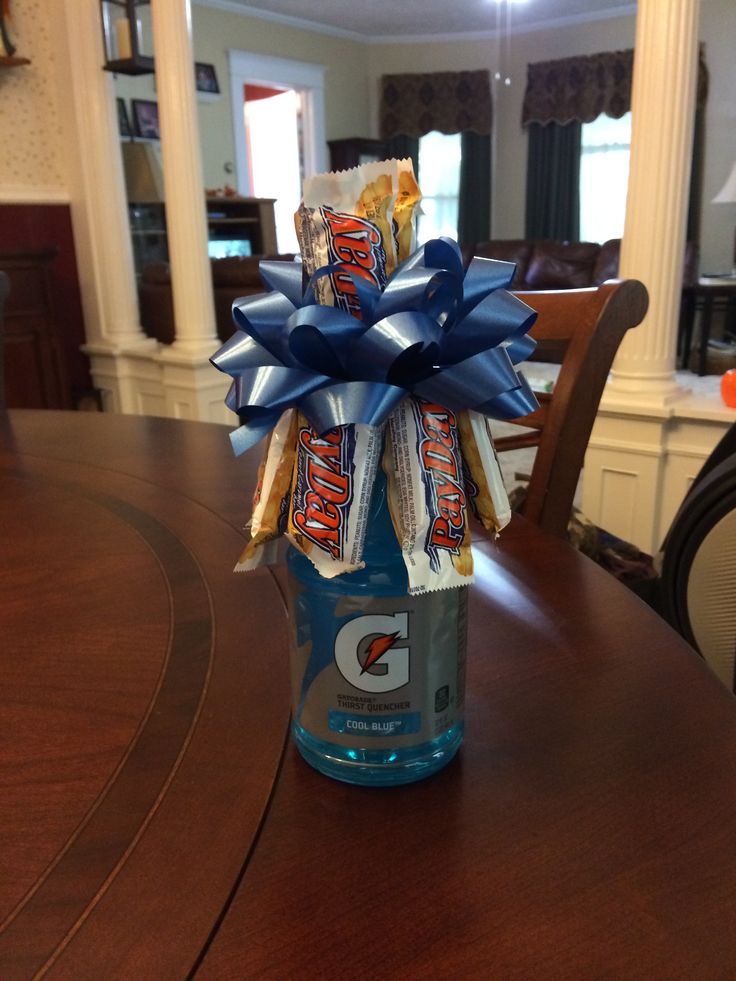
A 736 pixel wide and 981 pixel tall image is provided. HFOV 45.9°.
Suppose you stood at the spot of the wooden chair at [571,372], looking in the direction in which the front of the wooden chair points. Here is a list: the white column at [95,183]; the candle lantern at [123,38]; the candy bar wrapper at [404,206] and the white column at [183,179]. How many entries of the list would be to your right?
3

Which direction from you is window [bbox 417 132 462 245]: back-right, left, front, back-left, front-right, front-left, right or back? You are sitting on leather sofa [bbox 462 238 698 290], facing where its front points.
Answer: back-right

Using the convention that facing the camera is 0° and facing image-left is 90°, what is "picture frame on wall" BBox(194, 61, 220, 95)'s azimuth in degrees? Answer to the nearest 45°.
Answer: approximately 315°

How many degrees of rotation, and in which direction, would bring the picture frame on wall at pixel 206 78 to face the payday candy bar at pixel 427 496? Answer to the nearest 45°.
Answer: approximately 45° to its right

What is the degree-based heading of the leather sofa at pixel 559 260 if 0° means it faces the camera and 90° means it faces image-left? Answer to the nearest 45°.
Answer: approximately 0°

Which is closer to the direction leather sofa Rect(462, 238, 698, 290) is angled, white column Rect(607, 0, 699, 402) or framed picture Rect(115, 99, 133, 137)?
the white column

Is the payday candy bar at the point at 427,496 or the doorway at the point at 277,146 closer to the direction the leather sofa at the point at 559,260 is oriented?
the payday candy bar

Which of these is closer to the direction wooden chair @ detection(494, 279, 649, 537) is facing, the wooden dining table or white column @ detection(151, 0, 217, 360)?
the wooden dining table

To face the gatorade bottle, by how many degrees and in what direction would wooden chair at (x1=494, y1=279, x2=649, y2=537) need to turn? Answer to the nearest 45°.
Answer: approximately 45° to its left

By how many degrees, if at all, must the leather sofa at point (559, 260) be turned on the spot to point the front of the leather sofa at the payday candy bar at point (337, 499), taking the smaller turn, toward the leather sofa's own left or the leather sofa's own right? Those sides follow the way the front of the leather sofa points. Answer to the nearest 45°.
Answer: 0° — it already faces it

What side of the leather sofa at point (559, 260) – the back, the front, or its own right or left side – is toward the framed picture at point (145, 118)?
right

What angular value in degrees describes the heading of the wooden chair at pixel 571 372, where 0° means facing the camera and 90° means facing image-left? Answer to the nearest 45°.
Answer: approximately 45°

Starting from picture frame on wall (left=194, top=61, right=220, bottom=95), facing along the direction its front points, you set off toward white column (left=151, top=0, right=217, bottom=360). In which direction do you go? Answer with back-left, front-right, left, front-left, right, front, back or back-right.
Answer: front-right

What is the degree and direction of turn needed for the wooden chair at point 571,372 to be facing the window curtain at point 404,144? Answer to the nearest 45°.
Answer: approximately 135° to its right

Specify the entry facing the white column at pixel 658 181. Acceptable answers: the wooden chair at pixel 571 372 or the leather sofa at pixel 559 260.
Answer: the leather sofa
